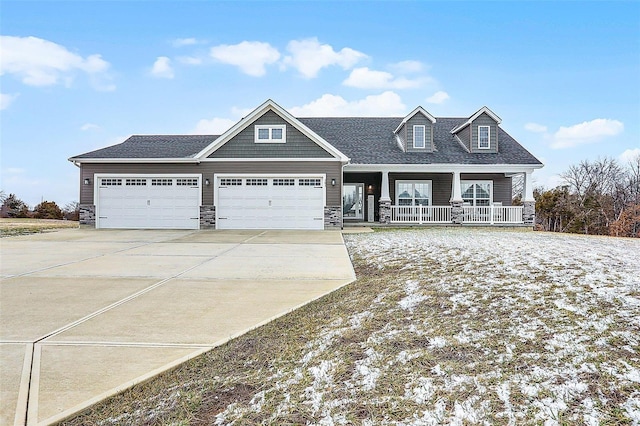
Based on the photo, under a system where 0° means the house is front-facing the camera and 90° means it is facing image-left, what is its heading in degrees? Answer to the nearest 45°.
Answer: approximately 0°

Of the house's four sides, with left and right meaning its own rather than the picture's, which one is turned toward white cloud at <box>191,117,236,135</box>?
back
